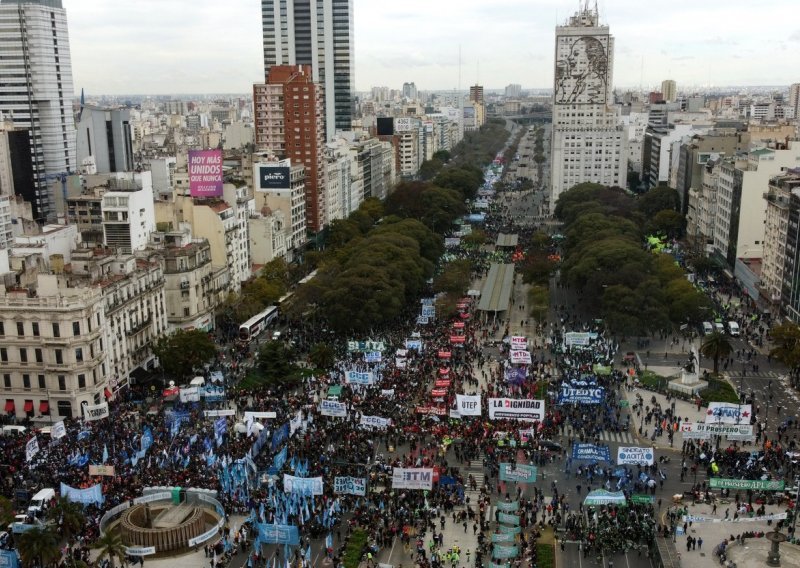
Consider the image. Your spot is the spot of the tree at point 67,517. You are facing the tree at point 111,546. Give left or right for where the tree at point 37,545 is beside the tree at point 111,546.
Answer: right

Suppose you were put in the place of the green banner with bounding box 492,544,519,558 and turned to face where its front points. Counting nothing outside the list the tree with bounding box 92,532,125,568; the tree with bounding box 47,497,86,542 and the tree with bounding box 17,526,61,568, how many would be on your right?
3

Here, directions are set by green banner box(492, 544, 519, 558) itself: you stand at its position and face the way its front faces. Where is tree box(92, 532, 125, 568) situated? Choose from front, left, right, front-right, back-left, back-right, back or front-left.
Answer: right

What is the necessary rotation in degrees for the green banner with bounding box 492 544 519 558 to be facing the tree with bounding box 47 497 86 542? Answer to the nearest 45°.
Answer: approximately 90° to its right

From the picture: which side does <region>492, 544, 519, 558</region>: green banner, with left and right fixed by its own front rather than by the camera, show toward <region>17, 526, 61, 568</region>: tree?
right

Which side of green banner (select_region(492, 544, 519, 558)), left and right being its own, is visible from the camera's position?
front
